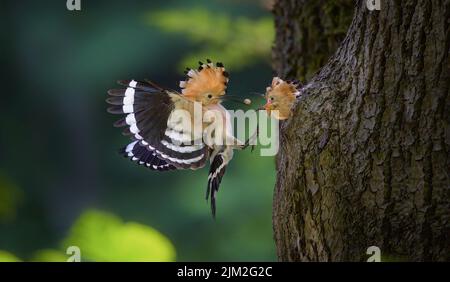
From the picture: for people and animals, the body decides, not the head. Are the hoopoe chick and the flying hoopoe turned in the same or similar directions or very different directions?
very different directions

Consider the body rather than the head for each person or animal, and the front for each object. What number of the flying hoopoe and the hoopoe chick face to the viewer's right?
1

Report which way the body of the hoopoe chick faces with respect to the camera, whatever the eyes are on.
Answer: to the viewer's left

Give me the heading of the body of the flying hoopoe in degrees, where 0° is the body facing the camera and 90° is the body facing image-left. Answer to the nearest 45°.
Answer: approximately 270°
